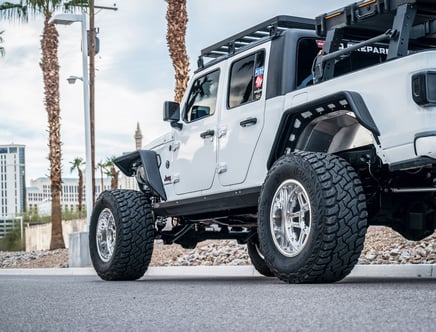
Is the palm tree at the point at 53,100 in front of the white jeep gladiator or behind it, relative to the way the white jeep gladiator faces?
in front

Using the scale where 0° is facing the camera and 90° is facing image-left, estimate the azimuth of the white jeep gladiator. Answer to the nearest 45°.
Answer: approximately 135°

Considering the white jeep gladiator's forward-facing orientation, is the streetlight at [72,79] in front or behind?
in front
